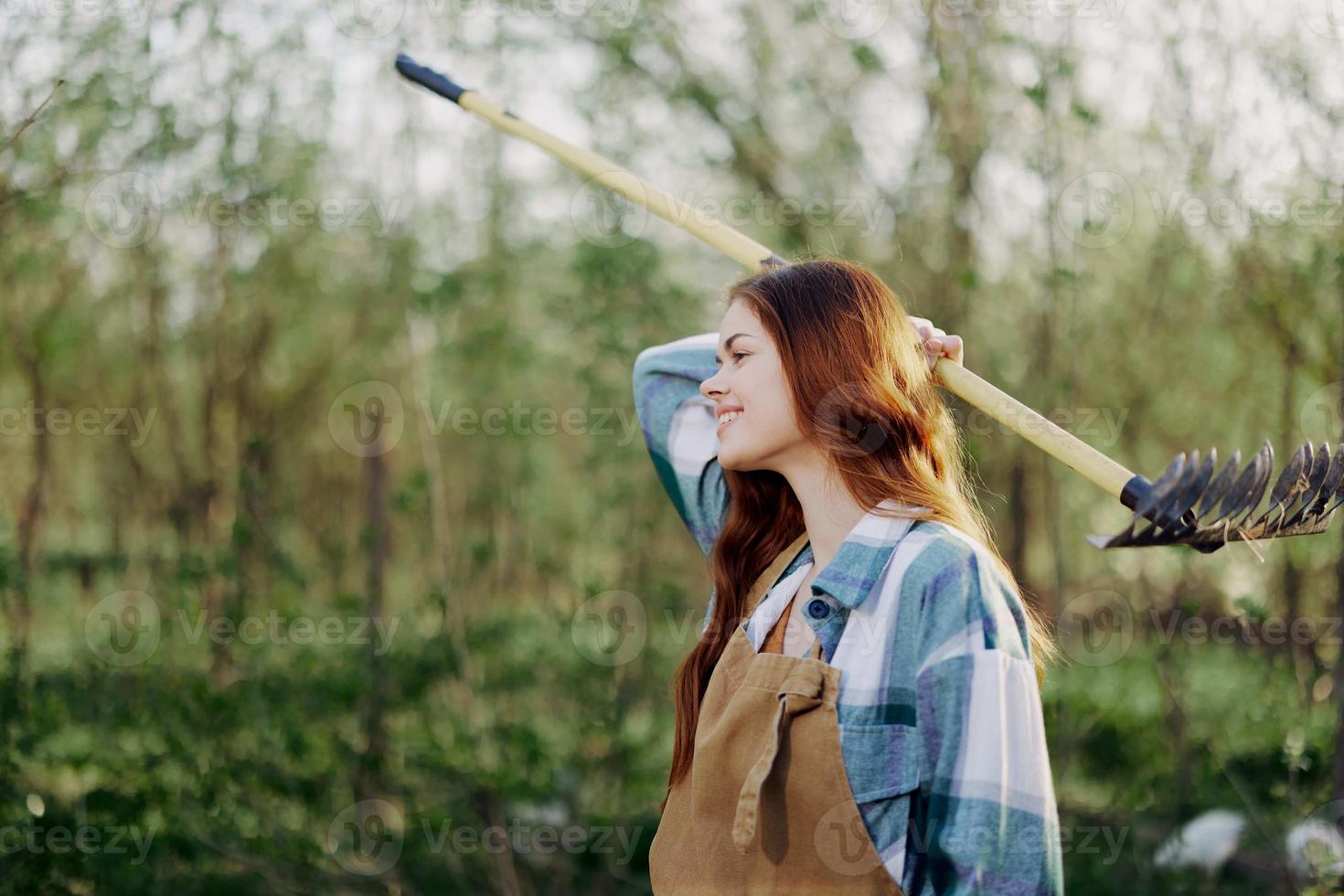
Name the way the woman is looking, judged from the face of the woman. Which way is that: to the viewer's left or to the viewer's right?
to the viewer's left

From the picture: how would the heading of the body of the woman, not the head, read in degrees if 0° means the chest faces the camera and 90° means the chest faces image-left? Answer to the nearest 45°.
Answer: approximately 45°
